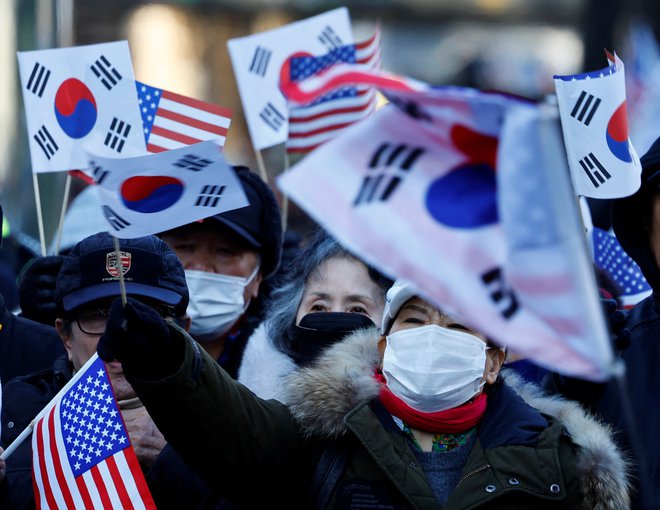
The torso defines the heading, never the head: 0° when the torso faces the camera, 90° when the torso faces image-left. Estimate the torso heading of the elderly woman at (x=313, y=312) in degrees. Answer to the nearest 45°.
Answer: approximately 0°

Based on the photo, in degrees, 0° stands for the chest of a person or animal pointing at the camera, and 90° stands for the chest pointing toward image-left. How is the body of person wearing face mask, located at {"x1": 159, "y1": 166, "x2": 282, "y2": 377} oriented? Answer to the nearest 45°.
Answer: approximately 45°

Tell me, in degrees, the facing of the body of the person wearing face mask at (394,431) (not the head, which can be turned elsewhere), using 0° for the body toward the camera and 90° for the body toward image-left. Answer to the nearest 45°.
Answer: approximately 0°

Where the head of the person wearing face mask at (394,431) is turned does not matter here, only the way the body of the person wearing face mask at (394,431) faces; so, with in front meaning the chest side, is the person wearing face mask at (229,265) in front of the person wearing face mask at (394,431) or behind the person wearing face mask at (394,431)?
behind

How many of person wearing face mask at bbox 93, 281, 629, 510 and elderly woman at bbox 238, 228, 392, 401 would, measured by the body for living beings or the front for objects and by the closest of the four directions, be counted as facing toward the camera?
2

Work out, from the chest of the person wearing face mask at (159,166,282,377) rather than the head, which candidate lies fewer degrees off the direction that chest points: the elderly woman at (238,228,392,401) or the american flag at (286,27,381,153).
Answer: the elderly woman

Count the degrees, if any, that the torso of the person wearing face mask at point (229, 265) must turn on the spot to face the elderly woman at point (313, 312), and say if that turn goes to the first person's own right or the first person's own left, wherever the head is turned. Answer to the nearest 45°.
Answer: approximately 90° to the first person's own left
